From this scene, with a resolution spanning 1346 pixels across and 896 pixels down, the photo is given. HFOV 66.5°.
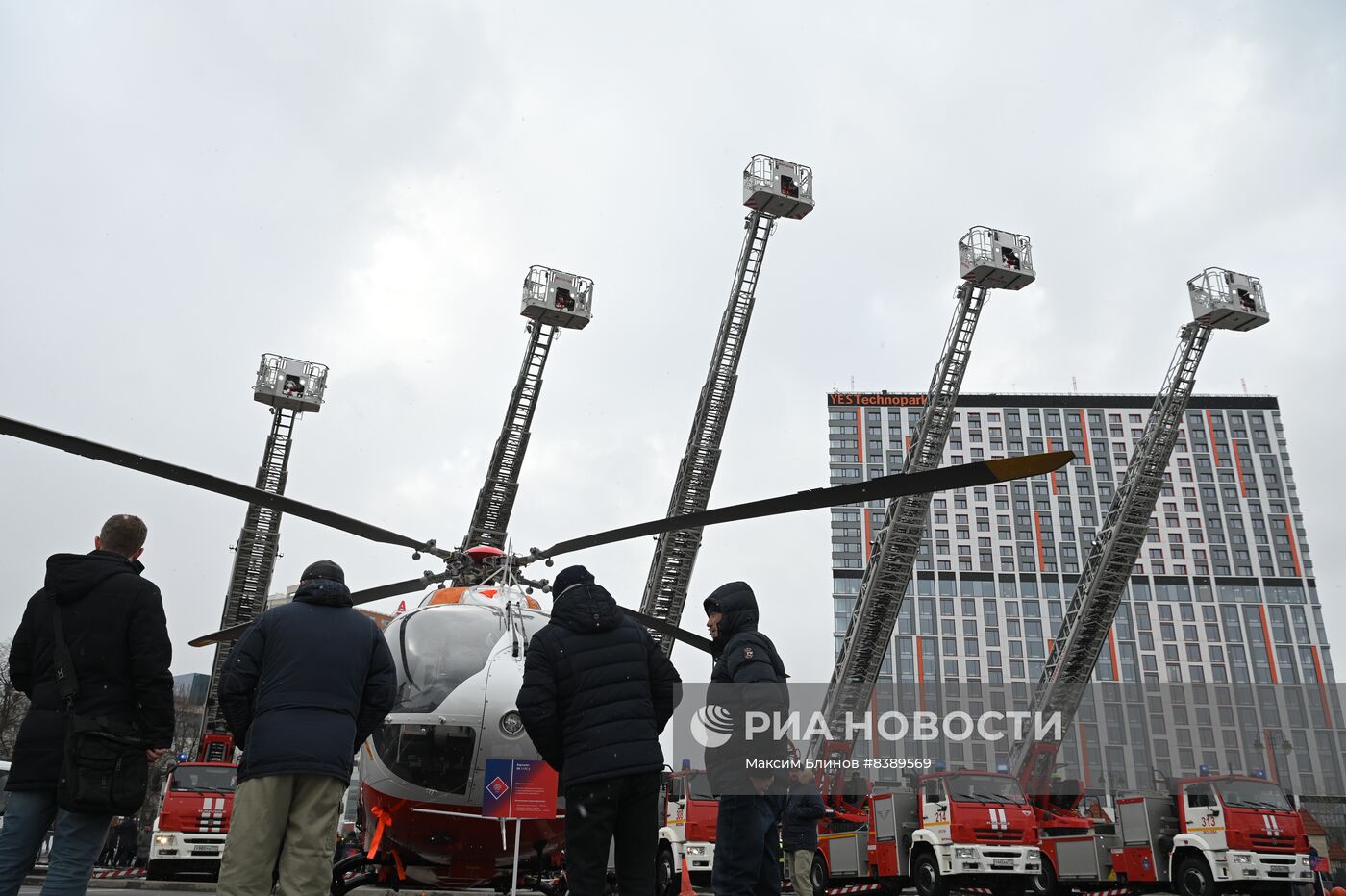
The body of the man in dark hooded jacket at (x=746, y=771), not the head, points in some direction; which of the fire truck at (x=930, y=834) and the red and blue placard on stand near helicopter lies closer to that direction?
the red and blue placard on stand near helicopter

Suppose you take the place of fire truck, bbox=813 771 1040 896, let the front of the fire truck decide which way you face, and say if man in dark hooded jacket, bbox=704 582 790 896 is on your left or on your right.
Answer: on your right

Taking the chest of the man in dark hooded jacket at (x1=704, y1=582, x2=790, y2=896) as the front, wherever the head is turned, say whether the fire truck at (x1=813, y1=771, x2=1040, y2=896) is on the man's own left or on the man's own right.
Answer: on the man's own right

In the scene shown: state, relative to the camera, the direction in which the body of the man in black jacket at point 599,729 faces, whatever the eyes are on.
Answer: away from the camera

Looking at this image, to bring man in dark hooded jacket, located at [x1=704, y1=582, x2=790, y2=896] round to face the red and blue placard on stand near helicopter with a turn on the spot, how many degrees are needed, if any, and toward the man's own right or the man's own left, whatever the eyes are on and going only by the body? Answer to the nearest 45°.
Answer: approximately 45° to the man's own right

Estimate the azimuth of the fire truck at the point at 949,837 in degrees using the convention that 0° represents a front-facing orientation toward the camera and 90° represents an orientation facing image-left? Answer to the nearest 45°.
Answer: approximately 315°

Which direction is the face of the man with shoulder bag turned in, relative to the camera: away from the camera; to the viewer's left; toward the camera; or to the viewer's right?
away from the camera

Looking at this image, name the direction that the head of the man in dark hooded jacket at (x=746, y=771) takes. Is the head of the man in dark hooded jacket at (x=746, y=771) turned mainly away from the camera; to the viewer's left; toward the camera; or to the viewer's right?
to the viewer's left

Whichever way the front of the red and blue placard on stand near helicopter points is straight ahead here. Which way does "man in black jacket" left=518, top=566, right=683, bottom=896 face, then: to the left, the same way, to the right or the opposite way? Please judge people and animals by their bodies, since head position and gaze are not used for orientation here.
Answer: the opposite way

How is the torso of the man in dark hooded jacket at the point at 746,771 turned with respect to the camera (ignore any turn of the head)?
to the viewer's left

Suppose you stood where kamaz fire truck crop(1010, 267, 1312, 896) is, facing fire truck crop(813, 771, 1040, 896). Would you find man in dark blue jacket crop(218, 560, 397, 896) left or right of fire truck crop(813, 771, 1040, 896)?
left

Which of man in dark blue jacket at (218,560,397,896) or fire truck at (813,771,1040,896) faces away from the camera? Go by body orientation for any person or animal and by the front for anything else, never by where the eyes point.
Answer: the man in dark blue jacket

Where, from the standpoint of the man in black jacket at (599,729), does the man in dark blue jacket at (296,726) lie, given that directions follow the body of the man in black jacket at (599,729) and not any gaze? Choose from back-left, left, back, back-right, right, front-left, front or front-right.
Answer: left

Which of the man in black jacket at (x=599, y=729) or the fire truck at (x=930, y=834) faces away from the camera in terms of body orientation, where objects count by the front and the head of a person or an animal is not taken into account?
the man in black jacket

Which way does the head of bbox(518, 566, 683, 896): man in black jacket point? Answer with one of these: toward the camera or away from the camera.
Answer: away from the camera
